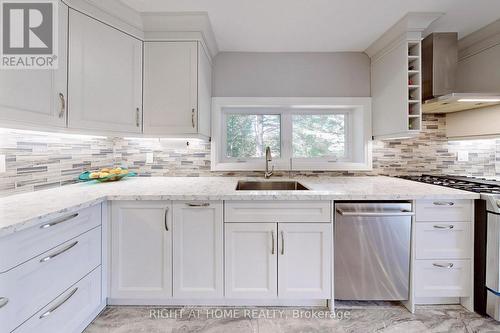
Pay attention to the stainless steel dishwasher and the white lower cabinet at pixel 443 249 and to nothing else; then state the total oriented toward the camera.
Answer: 2

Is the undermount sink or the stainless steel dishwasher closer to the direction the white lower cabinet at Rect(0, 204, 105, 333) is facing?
the stainless steel dishwasher

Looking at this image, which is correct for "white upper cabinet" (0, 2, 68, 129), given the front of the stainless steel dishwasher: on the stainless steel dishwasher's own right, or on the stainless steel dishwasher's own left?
on the stainless steel dishwasher's own right

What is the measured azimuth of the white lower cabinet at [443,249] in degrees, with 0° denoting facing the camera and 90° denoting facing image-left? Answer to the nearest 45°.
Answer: approximately 0°
